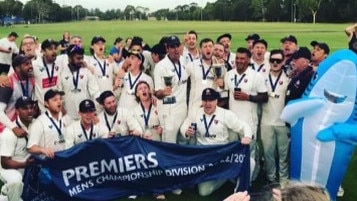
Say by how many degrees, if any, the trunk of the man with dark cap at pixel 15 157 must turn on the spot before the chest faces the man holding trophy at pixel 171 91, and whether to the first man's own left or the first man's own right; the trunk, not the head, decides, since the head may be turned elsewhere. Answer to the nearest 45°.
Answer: approximately 90° to the first man's own left

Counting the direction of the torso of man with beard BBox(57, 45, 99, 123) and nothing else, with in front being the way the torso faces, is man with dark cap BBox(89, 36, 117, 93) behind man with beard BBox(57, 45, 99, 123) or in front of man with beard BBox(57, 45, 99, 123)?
behind

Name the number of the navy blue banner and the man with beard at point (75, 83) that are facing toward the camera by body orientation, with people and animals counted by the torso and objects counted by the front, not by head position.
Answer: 2

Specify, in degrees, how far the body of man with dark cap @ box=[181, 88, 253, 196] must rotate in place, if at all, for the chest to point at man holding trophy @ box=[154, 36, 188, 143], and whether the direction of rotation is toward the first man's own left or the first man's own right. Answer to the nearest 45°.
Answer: approximately 135° to the first man's own right

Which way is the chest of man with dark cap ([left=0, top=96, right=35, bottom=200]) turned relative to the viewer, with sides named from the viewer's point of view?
facing the viewer and to the right of the viewer

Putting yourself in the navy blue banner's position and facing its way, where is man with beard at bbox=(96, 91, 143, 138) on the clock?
The man with beard is roughly at 5 o'clock from the navy blue banner.
